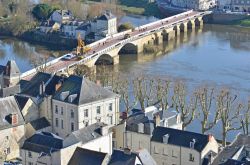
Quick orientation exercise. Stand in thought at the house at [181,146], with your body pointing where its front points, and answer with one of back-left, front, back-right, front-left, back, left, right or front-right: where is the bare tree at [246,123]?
back

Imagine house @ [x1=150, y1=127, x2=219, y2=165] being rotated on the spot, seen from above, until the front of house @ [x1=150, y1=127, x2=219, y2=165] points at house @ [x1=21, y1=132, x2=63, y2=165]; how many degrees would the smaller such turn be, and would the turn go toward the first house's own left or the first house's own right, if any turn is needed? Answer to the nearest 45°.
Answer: approximately 45° to the first house's own right

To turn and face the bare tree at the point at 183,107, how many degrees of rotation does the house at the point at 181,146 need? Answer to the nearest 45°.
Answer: approximately 135° to its right

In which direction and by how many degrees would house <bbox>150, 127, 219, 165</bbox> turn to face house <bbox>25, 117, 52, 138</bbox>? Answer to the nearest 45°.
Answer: approximately 45° to its right

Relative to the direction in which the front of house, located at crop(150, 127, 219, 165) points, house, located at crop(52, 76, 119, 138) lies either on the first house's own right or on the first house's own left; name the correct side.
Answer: on the first house's own right

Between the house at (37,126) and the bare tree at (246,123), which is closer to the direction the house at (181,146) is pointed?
the house

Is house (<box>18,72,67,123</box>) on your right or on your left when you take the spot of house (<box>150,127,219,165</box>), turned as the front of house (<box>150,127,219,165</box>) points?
on your right

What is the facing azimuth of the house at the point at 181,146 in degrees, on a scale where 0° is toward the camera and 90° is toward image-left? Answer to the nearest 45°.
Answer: approximately 45°

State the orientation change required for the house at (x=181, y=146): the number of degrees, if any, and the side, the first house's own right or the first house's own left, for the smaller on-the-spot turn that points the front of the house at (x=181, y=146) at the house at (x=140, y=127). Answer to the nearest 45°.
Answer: approximately 90° to the first house's own right

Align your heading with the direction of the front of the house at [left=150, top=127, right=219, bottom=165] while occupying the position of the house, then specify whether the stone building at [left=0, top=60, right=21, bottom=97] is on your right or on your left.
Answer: on your right
